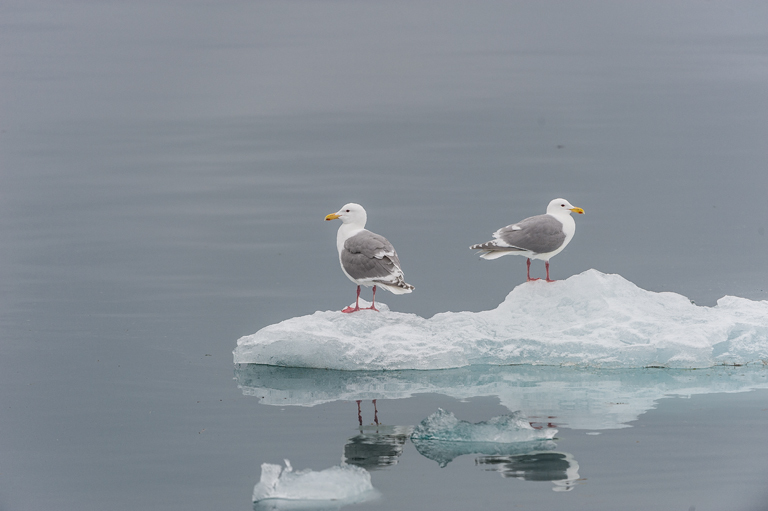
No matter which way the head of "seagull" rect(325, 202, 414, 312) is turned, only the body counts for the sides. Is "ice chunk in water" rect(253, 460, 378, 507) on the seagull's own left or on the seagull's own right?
on the seagull's own left

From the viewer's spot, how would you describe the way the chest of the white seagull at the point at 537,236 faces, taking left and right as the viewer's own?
facing to the right of the viewer

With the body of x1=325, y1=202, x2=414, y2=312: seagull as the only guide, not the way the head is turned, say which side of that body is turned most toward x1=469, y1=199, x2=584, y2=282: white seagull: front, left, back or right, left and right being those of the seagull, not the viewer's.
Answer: back

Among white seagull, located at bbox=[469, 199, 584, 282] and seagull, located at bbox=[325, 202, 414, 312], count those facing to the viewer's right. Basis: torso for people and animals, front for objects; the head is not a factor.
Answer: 1

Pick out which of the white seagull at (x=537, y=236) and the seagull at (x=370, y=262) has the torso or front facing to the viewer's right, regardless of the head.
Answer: the white seagull

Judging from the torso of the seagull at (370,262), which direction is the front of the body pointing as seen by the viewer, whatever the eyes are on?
to the viewer's left

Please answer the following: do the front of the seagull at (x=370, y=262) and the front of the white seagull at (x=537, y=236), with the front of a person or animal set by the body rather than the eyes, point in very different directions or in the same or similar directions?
very different directions

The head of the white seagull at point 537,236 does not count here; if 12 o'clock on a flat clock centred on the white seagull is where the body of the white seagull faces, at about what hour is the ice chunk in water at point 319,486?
The ice chunk in water is roughly at 4 o'clock from the white seagull.

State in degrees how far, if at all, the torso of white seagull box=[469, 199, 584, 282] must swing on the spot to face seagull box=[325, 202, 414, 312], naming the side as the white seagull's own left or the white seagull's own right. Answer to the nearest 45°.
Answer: approximately 180°
